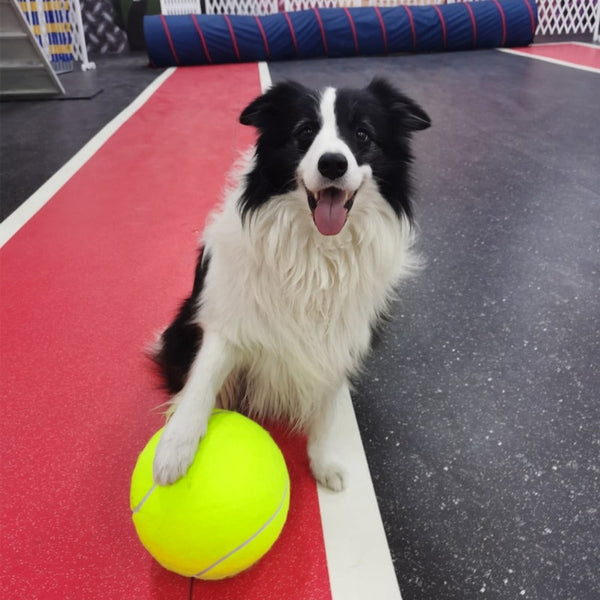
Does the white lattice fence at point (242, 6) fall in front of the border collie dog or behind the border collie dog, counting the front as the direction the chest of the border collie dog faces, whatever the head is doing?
behind

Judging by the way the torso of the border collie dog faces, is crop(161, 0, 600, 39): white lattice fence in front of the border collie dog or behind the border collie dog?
behind

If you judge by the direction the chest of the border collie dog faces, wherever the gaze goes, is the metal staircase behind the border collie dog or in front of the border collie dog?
behind

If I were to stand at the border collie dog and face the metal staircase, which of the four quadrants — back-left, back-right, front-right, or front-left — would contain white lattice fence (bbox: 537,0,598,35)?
front-right

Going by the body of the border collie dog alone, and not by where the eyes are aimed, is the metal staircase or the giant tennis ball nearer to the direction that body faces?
the giant tennis ball

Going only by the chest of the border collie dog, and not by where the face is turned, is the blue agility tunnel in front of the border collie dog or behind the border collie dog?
behind

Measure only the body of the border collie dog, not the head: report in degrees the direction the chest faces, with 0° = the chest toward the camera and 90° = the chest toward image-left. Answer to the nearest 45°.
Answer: approximately 0°

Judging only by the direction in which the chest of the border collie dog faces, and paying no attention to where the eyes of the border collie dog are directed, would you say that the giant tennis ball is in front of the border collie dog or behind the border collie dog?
in front
